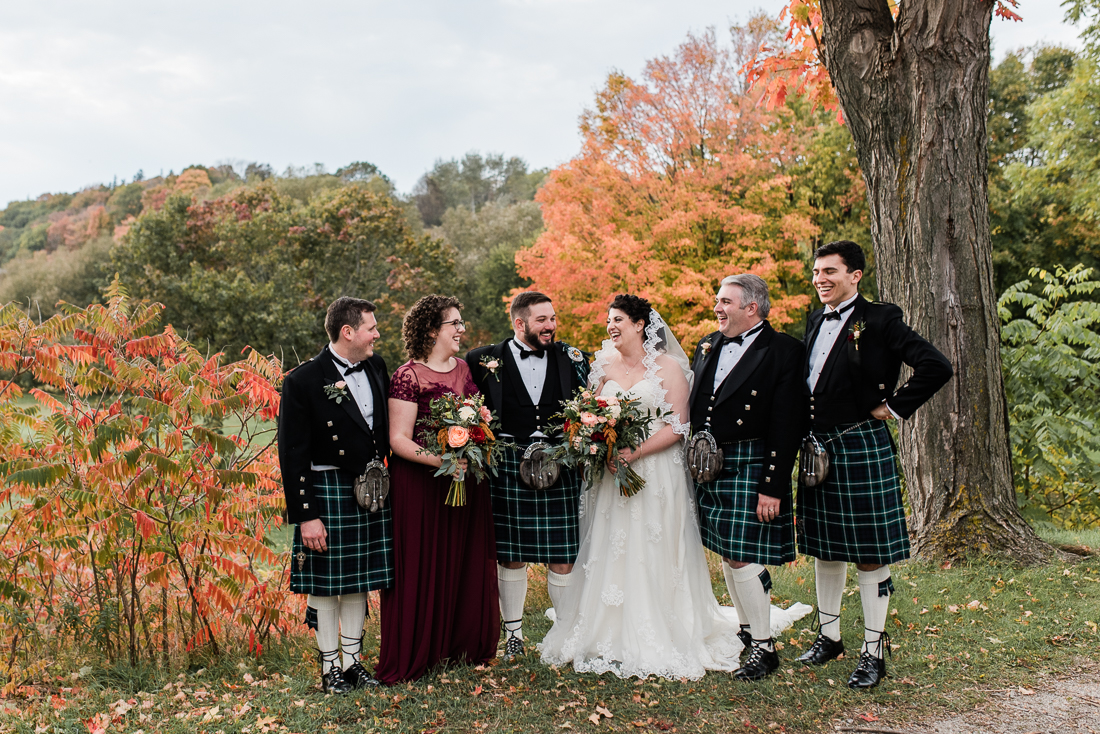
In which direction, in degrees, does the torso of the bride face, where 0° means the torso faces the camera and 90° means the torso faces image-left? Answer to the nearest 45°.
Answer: approximately 45°

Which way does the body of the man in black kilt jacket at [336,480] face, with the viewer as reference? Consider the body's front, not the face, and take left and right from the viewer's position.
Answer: facing the viewer and to the right of the viewer

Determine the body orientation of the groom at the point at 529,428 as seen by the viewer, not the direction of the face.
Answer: toward the camera

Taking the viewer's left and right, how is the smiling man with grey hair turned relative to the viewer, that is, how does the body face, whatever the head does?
facing the viewer and to the left of the viewer

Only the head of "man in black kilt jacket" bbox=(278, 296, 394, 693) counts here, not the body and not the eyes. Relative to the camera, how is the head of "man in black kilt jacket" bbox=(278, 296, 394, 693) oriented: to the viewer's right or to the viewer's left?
to the viewer's right

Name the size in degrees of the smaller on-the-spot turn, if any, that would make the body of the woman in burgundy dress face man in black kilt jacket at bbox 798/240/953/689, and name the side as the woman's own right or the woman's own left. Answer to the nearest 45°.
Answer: approximately 45° to the woman's own left

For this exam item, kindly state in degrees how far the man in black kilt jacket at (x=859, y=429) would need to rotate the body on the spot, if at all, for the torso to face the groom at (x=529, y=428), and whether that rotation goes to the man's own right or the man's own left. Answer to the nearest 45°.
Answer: approximately 45° to the man's own right

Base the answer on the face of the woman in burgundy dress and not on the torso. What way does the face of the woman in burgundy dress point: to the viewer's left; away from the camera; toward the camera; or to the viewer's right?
to the viewer's right
